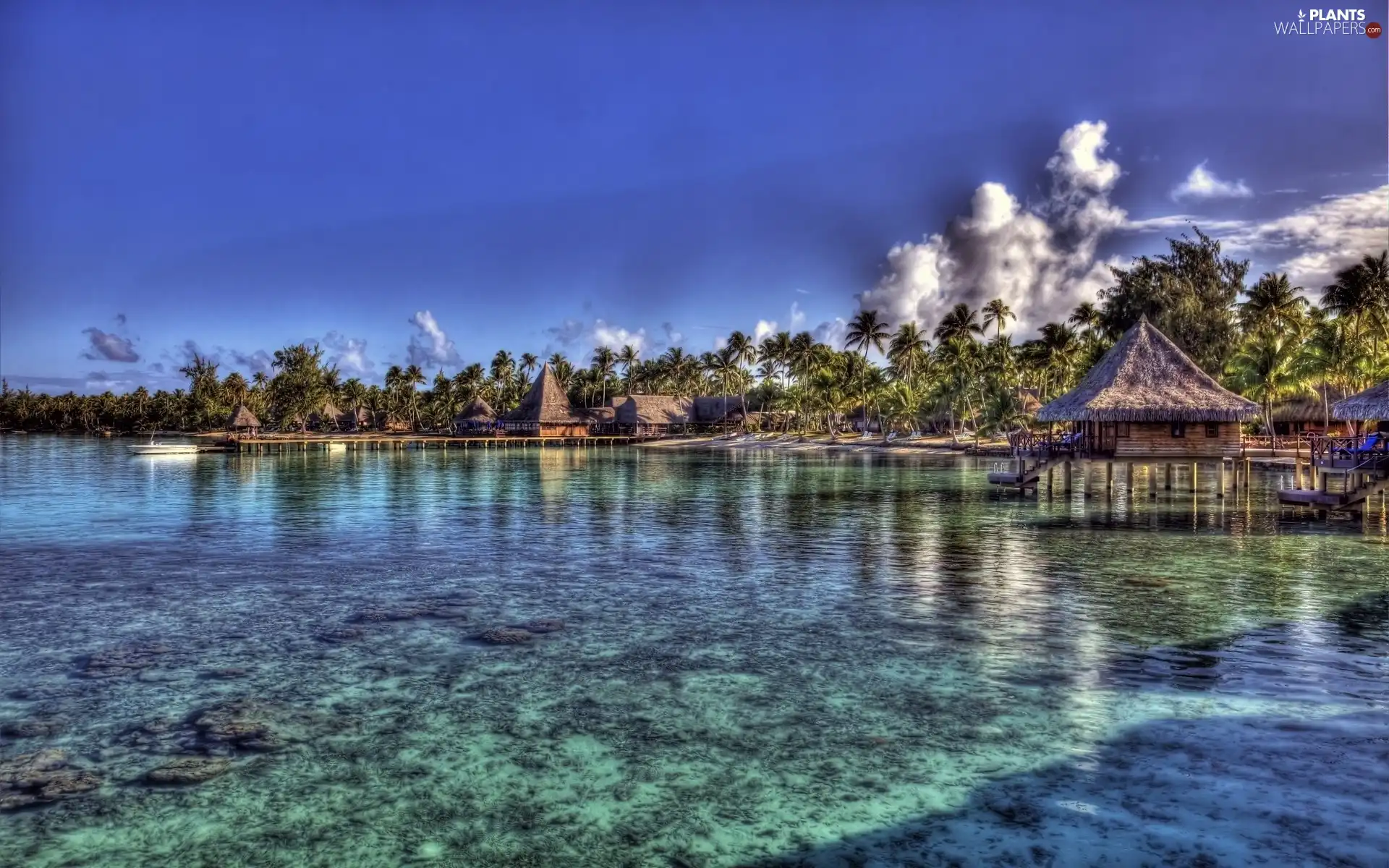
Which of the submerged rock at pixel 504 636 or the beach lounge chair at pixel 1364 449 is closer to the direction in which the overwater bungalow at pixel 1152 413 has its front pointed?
the submerged rock

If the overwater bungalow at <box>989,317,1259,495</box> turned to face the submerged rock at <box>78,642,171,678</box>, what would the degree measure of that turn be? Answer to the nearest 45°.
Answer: approximately 45° to its left

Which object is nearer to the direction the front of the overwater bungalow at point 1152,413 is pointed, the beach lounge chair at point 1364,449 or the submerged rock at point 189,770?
the submerged rock

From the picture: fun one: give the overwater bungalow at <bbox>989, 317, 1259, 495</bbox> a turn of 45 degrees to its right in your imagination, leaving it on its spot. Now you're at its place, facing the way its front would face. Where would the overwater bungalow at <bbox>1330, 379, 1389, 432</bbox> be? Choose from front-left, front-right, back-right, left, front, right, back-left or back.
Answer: back

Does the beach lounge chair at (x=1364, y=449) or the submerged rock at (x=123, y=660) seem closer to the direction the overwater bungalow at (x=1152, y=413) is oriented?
the submerged rock

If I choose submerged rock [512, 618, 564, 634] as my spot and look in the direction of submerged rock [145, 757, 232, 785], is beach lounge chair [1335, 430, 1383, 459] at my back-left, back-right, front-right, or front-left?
back-left
